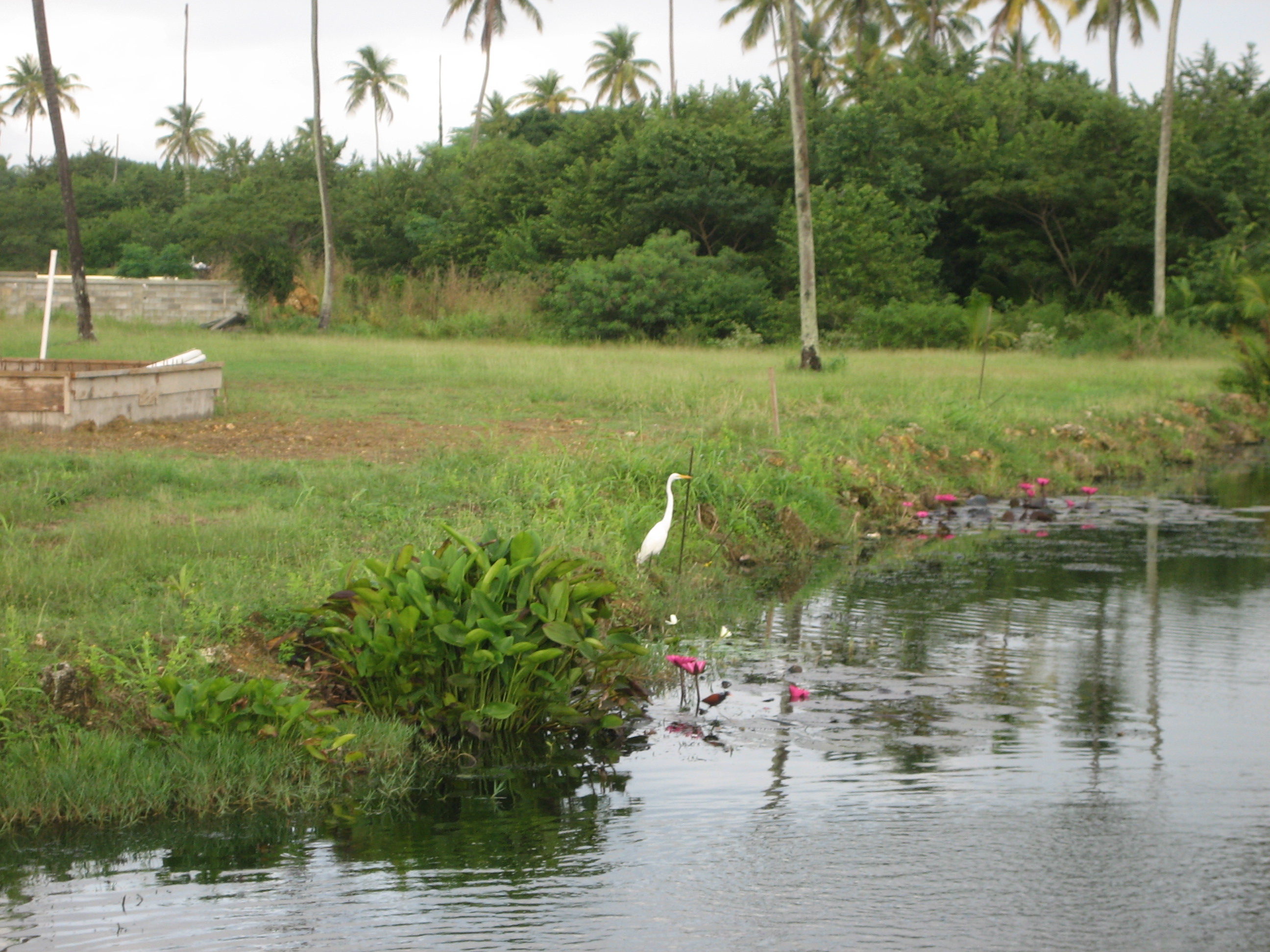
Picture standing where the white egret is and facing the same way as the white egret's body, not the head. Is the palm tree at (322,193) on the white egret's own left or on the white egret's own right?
on the white egret's own left

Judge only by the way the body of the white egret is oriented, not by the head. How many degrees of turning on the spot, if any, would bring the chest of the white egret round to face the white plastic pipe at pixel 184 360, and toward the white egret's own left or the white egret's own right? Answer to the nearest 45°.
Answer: approximately 135° to the white egret's own left

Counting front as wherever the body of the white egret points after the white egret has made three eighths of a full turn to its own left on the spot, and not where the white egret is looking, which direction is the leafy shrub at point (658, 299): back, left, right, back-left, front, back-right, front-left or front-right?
front-right

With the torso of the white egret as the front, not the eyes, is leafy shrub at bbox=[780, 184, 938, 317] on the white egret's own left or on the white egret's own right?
on the white egret's own left

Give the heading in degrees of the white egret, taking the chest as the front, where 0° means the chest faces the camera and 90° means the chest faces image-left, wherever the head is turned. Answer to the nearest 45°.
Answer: approximately 270°

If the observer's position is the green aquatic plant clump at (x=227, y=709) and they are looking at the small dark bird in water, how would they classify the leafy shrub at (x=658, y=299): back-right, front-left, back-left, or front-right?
front-left

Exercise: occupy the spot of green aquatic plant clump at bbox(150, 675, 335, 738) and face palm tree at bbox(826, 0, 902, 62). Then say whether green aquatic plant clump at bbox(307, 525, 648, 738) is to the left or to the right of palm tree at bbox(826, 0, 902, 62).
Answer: right
